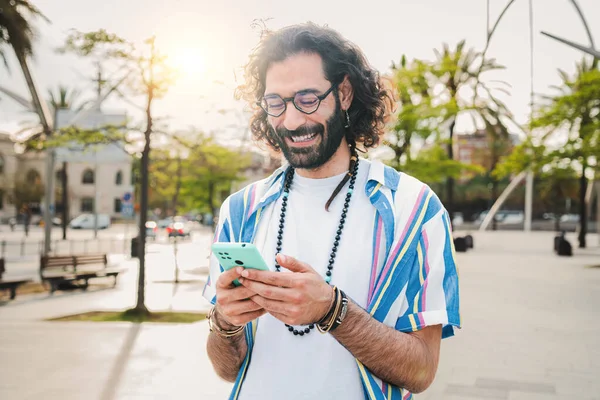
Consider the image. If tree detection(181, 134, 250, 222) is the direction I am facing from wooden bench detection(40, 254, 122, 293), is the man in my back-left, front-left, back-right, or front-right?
back-right

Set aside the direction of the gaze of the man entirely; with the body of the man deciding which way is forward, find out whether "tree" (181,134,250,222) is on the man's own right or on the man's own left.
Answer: on the man's own right

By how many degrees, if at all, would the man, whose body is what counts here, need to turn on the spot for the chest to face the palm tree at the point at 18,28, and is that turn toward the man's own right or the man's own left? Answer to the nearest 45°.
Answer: approximately 90° to the man's own right

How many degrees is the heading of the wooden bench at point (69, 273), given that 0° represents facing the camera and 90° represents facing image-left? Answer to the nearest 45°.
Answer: approximately 315°

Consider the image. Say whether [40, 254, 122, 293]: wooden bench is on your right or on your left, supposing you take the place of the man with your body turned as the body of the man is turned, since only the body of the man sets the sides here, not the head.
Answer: on your right

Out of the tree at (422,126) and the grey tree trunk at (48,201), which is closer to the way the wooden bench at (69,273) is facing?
the tree

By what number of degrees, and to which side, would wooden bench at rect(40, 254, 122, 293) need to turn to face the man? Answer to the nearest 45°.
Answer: approximately 45° to its right
